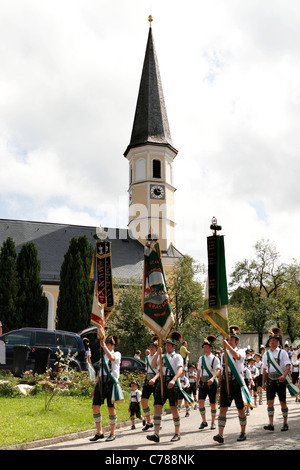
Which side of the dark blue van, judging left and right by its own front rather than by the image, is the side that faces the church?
right

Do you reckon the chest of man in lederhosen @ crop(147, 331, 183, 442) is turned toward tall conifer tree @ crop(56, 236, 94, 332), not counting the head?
no

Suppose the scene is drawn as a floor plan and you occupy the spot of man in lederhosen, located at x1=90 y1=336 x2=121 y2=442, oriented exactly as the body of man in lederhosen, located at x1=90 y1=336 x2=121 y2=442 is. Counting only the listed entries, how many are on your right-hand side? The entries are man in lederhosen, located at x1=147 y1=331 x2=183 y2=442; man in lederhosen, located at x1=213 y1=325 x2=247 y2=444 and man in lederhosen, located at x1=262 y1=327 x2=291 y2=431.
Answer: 0

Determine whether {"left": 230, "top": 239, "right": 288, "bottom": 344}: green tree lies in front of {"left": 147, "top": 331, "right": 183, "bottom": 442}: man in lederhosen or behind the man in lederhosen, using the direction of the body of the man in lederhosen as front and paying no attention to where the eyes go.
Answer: behind

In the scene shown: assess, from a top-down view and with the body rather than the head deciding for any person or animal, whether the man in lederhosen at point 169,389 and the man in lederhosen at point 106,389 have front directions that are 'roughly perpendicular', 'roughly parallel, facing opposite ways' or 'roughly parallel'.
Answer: roughly parallel

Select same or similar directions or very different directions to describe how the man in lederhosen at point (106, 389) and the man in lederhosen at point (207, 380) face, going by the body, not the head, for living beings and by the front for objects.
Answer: same or similar directions

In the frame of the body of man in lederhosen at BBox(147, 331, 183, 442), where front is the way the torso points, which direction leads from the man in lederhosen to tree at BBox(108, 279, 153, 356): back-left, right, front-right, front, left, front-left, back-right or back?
back-right

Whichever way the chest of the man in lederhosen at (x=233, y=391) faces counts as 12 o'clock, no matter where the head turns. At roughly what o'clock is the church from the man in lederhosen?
The church is roughly at 4 o'clock from the man in lederhosen.

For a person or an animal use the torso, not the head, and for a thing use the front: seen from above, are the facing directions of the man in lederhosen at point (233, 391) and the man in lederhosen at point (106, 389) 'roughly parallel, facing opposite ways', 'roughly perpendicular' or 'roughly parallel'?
roughly parallel

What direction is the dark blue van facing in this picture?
to the viewer's left

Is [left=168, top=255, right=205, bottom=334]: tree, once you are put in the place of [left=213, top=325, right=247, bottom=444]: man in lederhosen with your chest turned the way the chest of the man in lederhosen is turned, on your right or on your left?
on your right

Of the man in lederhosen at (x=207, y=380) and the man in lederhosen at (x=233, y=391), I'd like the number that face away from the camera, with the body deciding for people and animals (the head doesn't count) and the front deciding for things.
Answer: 0

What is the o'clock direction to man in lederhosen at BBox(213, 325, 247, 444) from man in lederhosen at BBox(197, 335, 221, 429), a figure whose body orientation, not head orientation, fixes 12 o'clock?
man in lederhosen at BBox(213, 325, 247, 444) is roughly at 10 o'clock from man in lederhosen at BBox(197, 335, 221, 429).

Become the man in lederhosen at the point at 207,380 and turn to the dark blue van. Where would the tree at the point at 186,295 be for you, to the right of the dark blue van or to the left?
right

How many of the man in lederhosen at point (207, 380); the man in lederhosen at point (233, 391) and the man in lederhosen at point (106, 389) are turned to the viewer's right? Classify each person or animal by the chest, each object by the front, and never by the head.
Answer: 0

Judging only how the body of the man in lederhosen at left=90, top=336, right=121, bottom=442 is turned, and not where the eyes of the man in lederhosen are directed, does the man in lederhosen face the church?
no

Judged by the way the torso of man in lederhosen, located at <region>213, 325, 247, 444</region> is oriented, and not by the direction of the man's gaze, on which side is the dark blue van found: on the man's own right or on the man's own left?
on the man's own right

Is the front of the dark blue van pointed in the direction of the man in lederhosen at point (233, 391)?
no

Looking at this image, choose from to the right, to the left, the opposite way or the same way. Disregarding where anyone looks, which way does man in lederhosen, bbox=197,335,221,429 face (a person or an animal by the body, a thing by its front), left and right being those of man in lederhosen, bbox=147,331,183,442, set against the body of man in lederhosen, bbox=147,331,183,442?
the same way

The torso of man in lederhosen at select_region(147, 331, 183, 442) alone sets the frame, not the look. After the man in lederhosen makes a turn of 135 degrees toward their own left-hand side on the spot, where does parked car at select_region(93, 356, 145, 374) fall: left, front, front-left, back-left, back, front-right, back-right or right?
left

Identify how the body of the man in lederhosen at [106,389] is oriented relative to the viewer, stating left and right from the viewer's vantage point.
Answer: facing the viewer and to the left of the viewer
